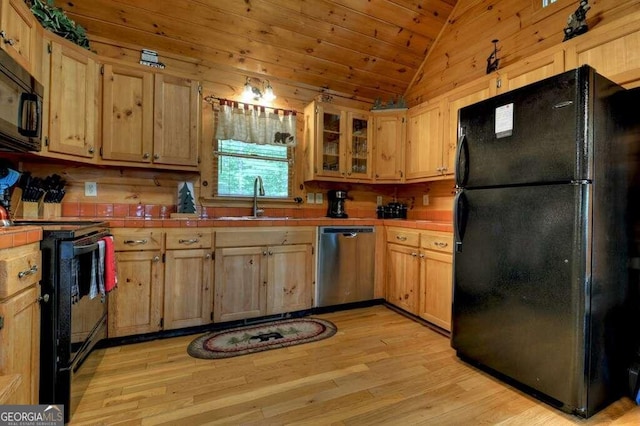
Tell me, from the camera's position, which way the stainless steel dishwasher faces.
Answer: facing the viewer and to the right of the viewer

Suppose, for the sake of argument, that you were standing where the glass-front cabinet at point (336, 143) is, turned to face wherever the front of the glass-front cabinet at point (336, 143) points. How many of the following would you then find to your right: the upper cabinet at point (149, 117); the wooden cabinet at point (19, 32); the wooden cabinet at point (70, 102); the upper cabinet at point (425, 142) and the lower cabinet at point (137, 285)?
4

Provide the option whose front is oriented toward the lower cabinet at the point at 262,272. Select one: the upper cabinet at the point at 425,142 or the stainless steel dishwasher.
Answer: the upper cabinet

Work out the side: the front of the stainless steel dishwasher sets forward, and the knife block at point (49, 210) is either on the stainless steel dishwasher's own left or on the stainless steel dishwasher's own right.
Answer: on the stainless steel dishwasher's own right

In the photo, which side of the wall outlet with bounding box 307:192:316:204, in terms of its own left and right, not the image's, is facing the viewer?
front

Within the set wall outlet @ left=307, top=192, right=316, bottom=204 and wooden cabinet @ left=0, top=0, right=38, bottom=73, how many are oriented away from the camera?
0

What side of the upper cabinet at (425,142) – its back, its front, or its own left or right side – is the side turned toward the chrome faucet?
front

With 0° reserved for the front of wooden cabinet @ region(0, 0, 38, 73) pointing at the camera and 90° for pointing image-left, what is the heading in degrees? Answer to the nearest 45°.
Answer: approximately 315°

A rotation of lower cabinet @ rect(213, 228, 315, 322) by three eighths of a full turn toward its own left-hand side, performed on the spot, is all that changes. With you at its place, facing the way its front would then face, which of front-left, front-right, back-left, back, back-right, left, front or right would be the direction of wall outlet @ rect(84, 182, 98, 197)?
left

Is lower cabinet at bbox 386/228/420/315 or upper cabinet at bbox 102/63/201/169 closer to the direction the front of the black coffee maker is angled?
the lower cabinet

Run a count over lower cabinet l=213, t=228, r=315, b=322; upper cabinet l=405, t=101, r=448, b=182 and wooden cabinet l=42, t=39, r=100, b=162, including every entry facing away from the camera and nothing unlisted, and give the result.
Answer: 0

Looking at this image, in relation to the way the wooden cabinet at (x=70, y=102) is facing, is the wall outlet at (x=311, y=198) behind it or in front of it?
in front

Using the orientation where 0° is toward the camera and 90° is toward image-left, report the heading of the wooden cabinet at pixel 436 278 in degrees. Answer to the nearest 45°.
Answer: approximately 45°

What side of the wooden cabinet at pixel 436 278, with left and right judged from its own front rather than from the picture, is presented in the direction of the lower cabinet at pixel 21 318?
front

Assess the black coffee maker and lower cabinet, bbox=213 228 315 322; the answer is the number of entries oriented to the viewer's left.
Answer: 0
